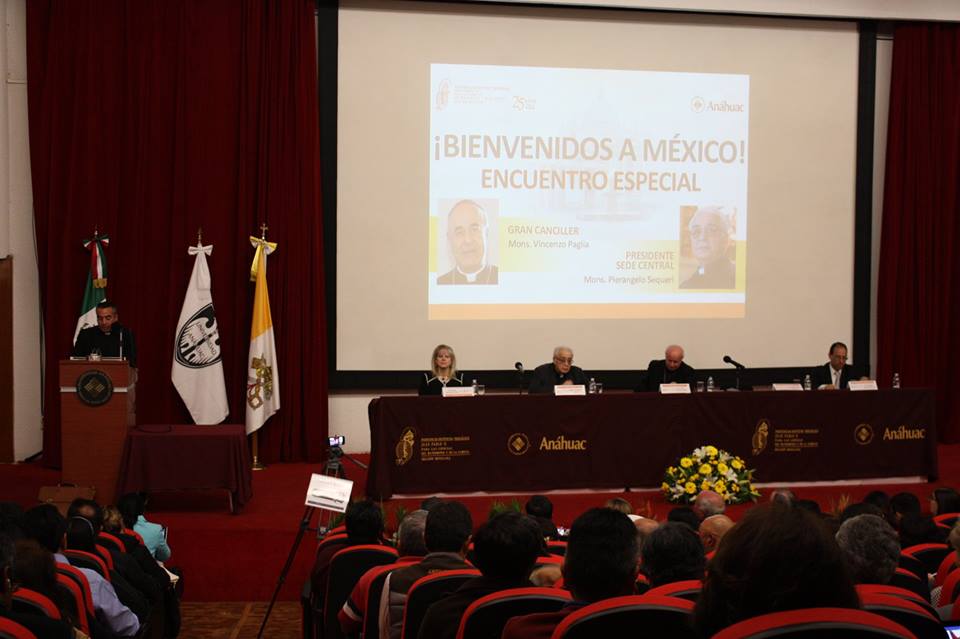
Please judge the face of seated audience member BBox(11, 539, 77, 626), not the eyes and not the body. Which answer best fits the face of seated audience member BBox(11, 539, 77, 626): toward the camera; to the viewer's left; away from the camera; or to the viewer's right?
away from the camera

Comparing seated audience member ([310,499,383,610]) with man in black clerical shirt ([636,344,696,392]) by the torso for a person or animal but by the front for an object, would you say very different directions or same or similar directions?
very different directions

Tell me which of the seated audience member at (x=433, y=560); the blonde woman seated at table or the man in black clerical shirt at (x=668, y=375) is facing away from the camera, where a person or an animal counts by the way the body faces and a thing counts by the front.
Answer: the seated audience member

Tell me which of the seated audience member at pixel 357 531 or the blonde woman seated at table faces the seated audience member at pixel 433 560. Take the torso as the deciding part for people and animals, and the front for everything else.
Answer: the blonde woman seated at table

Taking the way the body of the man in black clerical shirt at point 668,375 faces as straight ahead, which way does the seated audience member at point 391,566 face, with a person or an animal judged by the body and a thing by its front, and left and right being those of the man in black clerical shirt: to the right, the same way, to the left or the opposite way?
the opposite way

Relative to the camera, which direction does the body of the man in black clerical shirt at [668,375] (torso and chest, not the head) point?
toward the camera

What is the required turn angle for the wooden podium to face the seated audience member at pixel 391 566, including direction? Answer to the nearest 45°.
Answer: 0° — it already faces them

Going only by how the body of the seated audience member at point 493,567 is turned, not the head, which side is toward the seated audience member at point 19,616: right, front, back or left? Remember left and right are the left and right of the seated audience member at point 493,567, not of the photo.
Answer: left

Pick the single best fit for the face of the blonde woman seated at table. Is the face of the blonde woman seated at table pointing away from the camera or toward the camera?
toward the camera

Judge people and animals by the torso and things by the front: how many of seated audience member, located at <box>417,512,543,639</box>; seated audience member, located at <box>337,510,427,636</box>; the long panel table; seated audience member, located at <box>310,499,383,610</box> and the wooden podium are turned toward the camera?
2

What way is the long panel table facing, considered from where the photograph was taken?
facing the viewer

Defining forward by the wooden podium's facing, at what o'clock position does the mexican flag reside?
The mexican flag is roughly at 6 o'clock from the wooden podium.

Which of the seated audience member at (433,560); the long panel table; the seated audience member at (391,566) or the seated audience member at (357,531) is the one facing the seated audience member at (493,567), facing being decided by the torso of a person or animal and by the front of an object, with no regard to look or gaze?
the long panel table

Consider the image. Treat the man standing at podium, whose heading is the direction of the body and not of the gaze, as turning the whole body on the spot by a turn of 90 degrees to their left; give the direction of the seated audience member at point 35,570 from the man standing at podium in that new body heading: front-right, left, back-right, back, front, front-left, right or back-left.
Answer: right

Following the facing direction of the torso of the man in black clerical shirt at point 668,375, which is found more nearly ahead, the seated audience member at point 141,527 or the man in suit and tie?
the seated audience member

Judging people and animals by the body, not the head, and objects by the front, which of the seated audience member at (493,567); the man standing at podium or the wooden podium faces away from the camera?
the seated audience member

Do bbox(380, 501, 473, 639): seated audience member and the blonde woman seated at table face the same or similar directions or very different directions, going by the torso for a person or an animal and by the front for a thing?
very different directions
